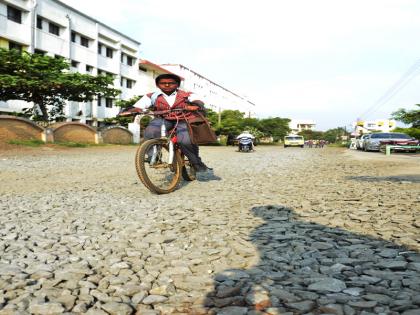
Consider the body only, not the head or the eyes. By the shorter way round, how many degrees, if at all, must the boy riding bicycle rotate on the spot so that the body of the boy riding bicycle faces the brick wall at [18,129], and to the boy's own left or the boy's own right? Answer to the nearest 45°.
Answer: approximately 135° to the boy's own right

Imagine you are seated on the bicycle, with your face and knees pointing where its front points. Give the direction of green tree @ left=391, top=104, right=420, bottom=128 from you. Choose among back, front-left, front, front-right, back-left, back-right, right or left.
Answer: back

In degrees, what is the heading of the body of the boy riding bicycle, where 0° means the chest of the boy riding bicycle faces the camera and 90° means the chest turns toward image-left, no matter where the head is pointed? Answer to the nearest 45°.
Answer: approximately 0°

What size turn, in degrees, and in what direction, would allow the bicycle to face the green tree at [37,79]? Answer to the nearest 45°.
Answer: approximately 90° to its right

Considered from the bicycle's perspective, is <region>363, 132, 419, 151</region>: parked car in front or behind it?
behind

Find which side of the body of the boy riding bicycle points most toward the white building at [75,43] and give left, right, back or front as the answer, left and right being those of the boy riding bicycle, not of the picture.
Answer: back

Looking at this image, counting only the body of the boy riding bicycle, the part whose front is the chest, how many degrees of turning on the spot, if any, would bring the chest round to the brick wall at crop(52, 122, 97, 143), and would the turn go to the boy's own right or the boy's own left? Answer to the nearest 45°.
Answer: approximately 180°
